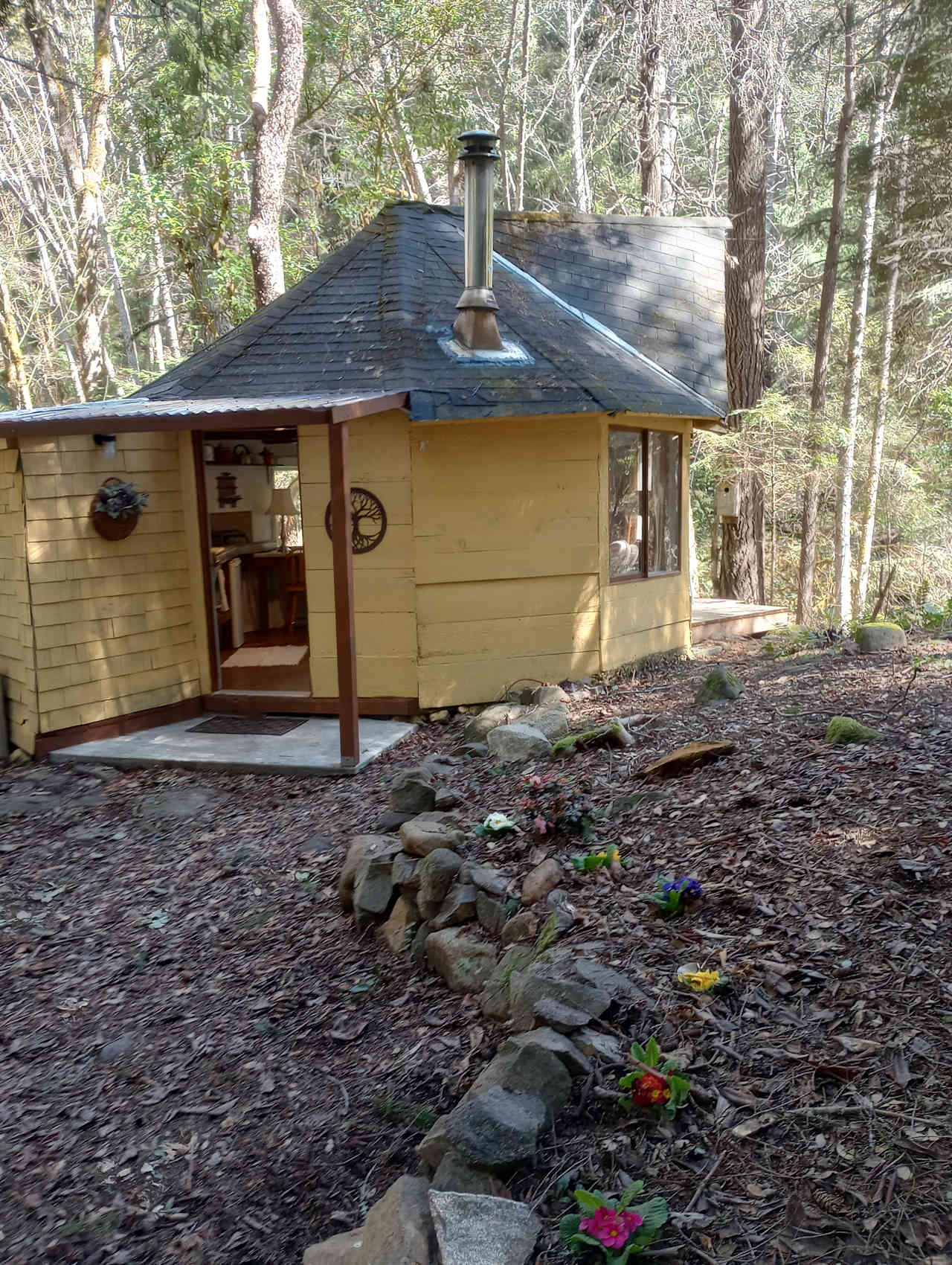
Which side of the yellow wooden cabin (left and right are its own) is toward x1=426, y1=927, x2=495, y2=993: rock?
front

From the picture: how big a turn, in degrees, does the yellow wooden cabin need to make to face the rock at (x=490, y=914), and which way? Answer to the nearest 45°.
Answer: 0° — it already faces it

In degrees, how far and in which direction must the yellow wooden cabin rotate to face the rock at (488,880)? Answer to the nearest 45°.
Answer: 0° — it already faces it

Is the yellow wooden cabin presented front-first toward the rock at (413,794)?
yes

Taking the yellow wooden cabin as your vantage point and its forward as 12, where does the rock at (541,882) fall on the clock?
The rock is roughly at 12 o'clock from the yellow wooden cabin.

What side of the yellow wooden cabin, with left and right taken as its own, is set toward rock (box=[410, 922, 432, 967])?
front

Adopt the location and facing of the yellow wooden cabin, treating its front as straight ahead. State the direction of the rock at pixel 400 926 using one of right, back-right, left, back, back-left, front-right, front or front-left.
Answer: front

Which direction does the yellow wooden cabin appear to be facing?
toward the camera

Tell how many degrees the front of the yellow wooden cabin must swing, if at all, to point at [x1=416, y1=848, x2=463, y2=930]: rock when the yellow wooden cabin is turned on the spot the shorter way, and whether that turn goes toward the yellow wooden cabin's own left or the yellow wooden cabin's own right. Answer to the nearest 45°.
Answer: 0° — it already faces it

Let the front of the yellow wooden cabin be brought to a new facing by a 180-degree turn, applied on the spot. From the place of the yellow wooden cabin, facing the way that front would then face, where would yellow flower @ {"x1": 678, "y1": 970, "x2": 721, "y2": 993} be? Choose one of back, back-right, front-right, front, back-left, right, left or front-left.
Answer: back

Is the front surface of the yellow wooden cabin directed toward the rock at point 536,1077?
yes

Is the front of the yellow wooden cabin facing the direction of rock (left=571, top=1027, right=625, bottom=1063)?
yes

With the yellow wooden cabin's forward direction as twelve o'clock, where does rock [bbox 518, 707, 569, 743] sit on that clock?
The rock is roughly at 11 o'clock from the yellow wooden cabin.

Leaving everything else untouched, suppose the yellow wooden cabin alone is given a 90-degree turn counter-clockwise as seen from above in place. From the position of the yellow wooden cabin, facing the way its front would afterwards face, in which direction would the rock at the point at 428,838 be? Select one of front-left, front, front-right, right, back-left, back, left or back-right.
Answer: right

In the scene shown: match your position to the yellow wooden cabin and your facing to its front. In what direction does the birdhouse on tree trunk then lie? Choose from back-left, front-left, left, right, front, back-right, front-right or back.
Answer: back-left

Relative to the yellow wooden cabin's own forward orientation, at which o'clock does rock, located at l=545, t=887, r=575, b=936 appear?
The rock is roughly at 12 o'clock from the yellow wooden cabin.

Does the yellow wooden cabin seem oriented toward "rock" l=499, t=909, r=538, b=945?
yes
